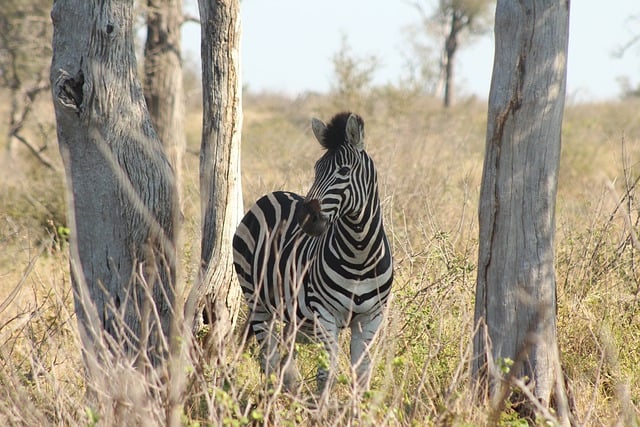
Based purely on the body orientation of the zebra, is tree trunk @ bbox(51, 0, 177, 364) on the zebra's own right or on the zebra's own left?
on the zebra's own right

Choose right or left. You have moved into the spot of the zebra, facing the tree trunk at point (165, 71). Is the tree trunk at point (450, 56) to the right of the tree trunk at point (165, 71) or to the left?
right

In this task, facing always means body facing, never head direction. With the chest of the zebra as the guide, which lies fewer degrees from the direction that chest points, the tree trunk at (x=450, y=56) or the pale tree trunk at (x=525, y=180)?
the pale tree trunk

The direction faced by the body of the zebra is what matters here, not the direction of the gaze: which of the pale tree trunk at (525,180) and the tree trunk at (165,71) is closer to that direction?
the pale tree trunk

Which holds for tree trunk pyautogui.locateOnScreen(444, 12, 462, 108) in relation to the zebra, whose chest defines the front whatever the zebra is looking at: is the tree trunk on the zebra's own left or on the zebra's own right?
on the zebra's own left

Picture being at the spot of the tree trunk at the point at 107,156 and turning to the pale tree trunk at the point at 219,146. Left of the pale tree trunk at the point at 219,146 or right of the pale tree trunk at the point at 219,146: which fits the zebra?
right

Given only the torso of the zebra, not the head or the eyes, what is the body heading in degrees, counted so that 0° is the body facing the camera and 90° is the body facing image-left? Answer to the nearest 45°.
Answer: approximately 315°

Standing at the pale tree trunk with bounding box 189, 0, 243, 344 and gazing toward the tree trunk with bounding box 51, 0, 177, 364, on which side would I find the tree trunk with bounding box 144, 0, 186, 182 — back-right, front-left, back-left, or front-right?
back-right

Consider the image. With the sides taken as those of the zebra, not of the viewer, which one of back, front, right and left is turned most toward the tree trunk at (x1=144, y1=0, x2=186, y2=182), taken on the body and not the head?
back

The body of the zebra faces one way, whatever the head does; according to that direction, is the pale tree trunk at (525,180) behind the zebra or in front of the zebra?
in front

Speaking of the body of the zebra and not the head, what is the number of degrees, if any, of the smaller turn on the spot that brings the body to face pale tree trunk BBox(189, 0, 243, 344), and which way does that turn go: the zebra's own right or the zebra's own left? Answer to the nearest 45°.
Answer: approximately 180°
